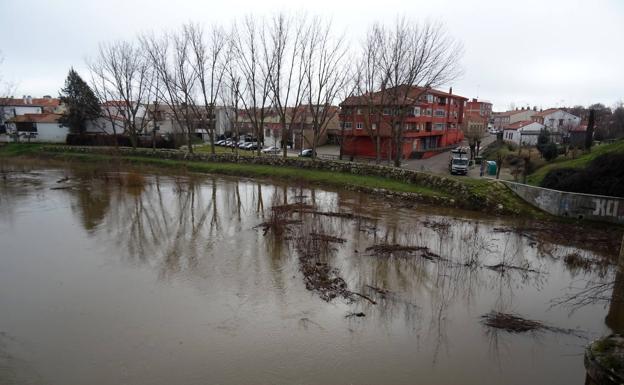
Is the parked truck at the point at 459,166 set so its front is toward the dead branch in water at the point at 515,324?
yes

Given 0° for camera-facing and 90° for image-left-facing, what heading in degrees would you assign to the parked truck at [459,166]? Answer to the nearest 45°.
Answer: approximately 0°

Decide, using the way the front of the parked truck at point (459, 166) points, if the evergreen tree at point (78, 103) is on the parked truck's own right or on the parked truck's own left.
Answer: on the parked truck's own right

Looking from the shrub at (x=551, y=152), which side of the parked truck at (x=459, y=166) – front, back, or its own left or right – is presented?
left

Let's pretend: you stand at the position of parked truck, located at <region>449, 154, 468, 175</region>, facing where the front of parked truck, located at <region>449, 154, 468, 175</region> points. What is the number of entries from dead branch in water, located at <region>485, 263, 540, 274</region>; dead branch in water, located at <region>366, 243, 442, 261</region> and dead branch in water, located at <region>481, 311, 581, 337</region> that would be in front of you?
3

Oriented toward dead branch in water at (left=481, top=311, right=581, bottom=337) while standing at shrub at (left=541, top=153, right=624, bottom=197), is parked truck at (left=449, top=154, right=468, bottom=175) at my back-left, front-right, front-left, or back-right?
back-right

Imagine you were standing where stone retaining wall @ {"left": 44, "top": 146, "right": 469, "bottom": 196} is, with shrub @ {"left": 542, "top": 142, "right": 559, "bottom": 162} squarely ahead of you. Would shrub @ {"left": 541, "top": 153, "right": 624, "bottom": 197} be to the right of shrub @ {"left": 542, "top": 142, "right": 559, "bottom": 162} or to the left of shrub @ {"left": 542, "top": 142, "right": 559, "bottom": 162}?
right

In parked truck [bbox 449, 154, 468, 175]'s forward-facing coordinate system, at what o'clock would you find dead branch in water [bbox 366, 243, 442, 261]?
The dead branch in water is roughly at 12 o'clock from the parked truck.

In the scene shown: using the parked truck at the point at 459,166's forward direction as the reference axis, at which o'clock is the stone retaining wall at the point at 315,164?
The stone retaining wall is roughly at 2 o'clock from the parked truck.
